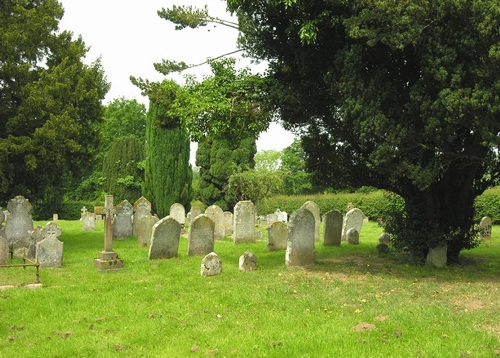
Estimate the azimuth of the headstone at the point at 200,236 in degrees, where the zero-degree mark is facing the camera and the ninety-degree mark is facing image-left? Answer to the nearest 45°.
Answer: approximately 0°

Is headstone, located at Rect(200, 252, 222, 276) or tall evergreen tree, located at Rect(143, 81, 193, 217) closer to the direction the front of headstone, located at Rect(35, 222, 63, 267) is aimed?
the headstone

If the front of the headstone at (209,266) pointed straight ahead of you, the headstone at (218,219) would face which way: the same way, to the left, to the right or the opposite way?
the same way

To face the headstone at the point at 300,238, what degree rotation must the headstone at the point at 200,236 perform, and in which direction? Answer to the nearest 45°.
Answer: approximately 45° to its left

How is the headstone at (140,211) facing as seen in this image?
toward the camera

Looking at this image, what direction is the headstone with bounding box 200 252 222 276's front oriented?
toward the camera

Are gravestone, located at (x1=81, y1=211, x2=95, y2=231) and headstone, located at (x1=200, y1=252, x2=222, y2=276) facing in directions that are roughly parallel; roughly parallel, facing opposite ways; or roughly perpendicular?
roughly parallel

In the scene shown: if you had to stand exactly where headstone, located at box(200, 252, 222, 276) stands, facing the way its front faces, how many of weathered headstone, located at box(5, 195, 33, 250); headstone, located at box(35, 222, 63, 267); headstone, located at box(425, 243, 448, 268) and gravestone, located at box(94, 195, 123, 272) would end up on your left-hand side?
1

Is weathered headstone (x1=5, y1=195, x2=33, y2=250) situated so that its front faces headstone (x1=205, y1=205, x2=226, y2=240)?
no

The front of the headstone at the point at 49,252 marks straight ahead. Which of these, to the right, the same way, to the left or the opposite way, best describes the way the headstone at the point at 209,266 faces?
the same way

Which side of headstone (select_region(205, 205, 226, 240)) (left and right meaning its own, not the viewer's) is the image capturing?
front

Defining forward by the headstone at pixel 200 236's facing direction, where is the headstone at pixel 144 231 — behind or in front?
behind

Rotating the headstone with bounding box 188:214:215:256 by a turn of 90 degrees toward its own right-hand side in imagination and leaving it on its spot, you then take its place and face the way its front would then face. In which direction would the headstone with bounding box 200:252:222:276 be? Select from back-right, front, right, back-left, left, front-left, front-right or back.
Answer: left

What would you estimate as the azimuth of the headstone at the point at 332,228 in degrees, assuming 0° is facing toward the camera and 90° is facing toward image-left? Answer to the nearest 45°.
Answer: approximately 0°

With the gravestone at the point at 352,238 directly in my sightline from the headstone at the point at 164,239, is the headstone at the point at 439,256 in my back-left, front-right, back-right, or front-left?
front-right

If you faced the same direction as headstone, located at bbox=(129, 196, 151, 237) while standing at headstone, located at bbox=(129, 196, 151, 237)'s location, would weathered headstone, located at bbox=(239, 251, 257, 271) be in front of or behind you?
in front

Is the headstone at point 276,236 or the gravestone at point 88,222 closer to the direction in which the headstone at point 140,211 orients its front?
the headstone

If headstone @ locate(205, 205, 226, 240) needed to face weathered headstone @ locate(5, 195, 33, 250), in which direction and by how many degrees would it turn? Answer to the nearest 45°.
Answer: approximately 45° to its right

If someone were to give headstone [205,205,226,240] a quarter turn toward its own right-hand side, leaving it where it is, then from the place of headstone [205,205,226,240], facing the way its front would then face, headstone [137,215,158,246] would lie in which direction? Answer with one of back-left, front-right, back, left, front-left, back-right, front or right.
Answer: front-left

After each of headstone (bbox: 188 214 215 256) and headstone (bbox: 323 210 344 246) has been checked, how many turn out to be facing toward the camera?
2

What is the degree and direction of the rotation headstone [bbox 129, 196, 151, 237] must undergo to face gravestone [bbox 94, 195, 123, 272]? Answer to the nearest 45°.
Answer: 0° — it already faces it

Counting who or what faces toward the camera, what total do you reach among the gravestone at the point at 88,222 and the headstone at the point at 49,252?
2
